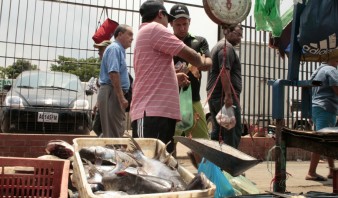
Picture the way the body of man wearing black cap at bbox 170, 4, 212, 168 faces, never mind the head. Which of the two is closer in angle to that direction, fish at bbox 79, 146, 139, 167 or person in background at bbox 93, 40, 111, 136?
the fish

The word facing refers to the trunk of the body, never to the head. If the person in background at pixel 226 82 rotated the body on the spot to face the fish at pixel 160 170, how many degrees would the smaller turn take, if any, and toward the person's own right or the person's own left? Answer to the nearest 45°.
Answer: approximately 90° to the person's own right

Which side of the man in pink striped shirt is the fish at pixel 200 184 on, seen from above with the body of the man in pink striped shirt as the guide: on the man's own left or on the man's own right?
on the man's own right

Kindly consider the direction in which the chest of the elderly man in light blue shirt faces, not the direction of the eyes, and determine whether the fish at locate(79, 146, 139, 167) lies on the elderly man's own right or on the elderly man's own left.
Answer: on the elderly man's own right

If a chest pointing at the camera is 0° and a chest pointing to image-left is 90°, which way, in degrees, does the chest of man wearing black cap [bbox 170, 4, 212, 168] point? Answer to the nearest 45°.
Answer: approximately 45°

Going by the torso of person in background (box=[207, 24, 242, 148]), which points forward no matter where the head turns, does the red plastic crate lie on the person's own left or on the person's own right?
on the person's own right

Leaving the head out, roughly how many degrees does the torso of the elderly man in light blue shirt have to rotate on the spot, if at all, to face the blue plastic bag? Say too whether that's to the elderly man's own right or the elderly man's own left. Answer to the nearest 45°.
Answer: approximately 90° to the elderly man's own right

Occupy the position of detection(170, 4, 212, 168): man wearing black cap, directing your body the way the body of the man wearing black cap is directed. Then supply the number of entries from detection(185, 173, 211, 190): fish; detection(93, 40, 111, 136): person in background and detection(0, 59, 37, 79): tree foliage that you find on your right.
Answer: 2

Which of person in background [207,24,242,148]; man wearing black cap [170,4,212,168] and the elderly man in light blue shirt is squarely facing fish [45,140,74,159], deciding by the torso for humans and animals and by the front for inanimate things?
the man wearing black cap

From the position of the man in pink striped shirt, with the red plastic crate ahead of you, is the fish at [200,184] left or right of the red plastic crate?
left
